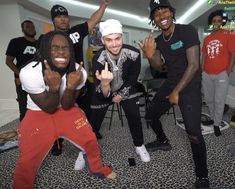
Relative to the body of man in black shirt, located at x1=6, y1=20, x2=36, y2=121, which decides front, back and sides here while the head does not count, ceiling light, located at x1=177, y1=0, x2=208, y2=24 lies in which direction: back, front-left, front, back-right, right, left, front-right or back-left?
left

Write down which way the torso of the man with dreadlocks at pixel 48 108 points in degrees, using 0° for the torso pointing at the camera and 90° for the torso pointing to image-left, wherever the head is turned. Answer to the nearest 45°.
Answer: approximately 0°

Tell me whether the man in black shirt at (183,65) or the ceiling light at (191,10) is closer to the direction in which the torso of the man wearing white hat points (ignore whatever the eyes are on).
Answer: the man in black shirt

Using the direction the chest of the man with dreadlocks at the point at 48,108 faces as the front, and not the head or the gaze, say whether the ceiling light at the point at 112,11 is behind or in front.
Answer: behind

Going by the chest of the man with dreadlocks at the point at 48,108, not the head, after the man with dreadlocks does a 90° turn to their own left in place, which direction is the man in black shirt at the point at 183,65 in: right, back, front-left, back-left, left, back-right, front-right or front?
front

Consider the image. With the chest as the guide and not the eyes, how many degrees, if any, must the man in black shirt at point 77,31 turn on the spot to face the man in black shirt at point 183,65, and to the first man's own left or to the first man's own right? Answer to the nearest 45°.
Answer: approximately 45° to the first man's own left

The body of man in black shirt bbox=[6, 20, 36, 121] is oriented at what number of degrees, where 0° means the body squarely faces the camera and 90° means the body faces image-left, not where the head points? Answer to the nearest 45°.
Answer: approximately 315°

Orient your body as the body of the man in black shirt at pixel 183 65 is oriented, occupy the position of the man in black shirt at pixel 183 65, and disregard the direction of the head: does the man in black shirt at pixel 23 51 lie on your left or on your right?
on your right

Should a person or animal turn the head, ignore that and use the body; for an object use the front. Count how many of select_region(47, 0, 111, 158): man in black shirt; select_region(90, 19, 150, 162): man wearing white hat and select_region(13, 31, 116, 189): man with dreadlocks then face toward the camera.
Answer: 3

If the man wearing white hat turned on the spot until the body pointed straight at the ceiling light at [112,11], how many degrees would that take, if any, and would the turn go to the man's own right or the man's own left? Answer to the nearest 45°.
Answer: approximately 180°
